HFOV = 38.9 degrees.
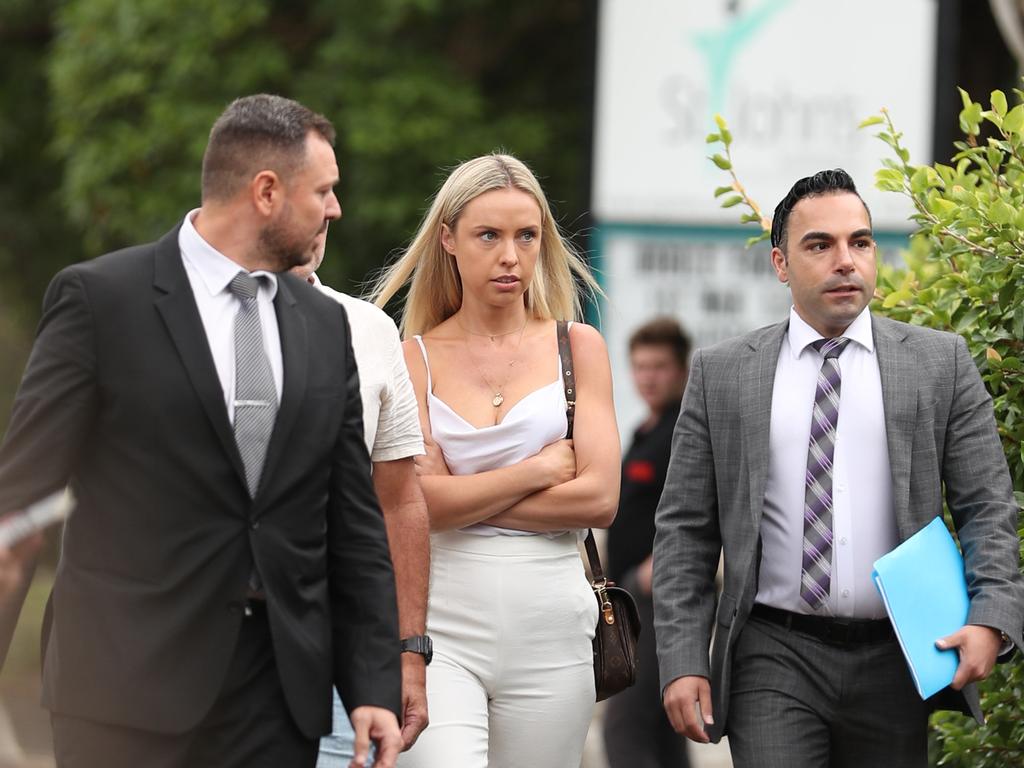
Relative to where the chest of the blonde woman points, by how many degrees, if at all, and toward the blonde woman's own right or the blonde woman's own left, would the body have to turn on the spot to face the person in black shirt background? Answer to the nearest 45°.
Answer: approximately 180°

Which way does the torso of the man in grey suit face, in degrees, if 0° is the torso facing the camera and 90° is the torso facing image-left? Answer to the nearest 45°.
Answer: approximately 0°

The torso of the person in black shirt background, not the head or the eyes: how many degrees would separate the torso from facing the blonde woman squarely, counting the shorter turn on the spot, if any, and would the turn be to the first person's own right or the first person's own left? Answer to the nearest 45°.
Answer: approximately 45° to the first person's own left

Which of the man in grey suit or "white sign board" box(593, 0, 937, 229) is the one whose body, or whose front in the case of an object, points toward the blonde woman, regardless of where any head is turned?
the white sign board

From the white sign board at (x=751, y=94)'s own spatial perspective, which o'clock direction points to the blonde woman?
The blonde woman is roughly at 12 o'clock from the white sign board.

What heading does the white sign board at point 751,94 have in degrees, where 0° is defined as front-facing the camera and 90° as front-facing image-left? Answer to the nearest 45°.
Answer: approximately 0°

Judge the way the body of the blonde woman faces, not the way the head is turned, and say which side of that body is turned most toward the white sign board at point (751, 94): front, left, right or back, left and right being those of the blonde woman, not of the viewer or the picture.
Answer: back

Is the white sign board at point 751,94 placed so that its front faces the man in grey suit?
yes

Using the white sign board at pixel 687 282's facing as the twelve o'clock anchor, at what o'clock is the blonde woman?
The blonde woman is roughly at 12 o'clock from the white sign board.
